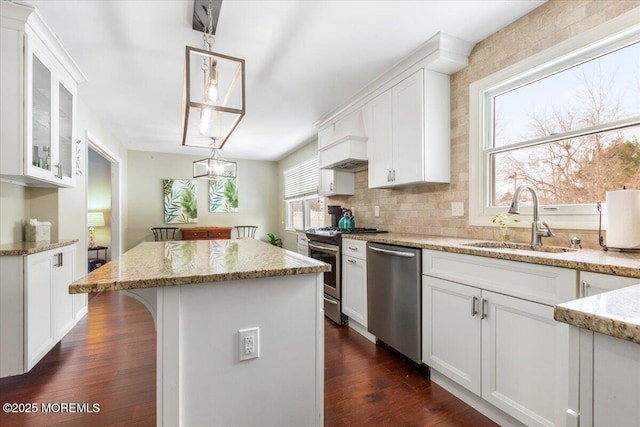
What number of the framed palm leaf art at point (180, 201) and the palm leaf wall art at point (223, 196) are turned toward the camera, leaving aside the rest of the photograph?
2

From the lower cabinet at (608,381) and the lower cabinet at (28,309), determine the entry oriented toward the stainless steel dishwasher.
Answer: the lower cabinet at (28,309)

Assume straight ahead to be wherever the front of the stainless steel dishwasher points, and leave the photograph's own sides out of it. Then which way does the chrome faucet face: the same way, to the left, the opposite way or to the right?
the same way

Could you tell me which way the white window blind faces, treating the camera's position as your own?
facing the viewer and to the left of the viewer

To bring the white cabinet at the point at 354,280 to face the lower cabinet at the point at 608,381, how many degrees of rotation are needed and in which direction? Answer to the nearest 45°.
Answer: approximately 45° to its left

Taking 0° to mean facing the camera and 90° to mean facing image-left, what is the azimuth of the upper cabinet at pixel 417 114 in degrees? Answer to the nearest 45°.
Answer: approximately 45°

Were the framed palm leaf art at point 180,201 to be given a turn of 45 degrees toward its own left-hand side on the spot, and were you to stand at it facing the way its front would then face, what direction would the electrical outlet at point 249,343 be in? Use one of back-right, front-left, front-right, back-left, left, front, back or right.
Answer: front-right

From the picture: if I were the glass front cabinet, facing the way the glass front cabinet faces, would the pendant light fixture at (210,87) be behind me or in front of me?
in front

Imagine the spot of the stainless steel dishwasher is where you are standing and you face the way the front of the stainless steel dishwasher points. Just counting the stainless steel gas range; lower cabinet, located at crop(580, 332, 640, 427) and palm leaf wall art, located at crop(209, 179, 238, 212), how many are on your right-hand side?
2

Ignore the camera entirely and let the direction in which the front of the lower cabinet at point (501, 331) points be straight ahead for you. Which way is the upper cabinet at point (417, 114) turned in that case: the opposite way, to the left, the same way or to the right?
the same way

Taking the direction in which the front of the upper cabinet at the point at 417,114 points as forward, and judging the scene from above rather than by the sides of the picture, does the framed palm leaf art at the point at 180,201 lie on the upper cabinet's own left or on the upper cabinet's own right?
on the upper cabinet's own right

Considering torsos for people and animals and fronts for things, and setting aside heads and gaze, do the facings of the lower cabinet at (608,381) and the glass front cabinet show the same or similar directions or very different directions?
very different directions

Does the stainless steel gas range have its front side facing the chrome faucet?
no

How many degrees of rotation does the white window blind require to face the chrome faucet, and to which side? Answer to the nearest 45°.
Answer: approximately 45° to its left

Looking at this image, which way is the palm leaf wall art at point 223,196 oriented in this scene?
toward the camera

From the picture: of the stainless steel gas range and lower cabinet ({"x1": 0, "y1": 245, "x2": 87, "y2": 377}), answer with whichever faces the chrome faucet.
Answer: the lower cabinet

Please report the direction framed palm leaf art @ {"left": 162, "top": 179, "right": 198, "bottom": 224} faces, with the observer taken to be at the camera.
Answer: facing the viewer

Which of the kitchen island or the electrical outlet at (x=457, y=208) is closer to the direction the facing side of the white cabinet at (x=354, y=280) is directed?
the kitchen island
